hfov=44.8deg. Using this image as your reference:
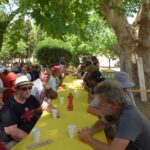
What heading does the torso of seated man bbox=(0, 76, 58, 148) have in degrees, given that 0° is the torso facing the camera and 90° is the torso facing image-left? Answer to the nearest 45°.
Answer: approximately 315°

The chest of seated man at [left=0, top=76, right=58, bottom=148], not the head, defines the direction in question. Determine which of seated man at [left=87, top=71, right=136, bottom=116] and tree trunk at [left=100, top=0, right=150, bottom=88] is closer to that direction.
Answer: the seated man

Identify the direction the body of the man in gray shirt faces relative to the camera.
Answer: to the viewer's left

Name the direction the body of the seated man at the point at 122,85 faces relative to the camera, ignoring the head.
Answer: to the viewer's left

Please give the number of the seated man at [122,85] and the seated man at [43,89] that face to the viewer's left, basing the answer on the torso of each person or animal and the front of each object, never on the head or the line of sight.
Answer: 1

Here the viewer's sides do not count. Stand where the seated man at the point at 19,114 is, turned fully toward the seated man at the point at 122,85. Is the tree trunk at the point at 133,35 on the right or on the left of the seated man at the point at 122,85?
left

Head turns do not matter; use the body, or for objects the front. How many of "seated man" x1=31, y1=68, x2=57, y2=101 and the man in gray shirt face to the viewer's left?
1

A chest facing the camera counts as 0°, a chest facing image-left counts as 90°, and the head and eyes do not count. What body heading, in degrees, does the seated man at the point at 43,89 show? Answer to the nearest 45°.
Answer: approximately 315°

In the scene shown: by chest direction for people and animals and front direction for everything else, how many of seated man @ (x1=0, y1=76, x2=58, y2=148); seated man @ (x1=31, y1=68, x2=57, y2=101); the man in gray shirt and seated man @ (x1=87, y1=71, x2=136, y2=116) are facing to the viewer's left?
2

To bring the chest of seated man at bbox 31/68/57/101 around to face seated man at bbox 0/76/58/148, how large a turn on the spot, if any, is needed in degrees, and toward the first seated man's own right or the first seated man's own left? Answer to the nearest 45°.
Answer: approximately 45° to the first seated man's own right

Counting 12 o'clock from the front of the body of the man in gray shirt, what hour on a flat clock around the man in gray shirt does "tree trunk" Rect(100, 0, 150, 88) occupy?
The tree trunk is roughly at 3 o'clock from the man in gray shirt.

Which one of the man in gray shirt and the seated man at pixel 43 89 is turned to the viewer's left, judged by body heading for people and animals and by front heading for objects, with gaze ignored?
the man in gray shirt
